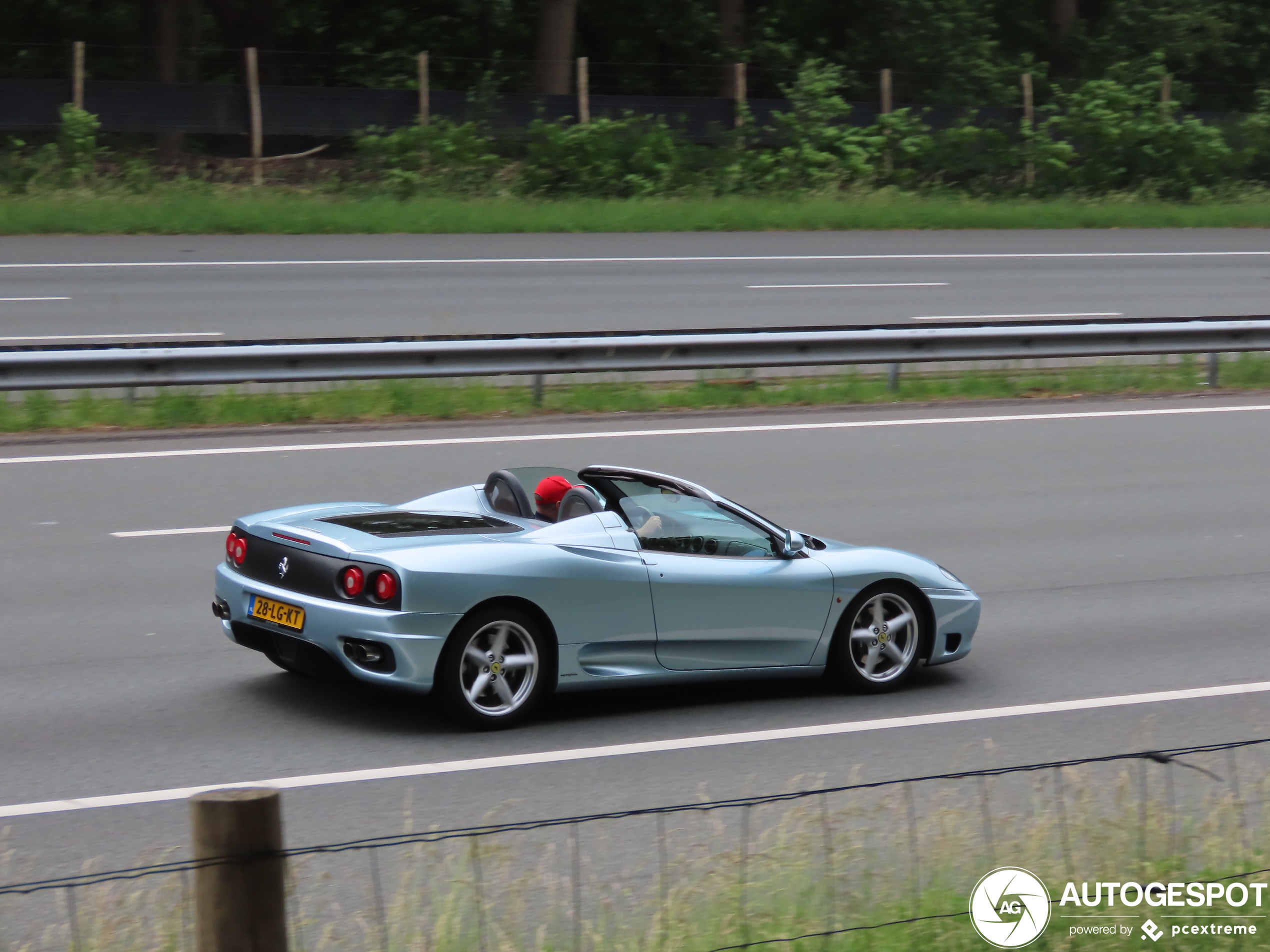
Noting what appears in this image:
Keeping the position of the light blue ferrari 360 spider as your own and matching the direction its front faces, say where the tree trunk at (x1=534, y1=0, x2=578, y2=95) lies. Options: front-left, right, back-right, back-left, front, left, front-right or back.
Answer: front-left

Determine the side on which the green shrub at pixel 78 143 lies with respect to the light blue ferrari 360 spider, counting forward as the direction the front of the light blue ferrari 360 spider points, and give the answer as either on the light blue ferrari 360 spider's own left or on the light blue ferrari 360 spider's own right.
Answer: on the light blue ferrari 360 spider's own left

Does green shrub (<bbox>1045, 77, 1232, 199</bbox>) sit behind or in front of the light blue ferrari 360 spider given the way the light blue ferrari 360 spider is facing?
in front

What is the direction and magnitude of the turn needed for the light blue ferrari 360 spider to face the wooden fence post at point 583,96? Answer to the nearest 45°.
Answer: approximately 45° to its left

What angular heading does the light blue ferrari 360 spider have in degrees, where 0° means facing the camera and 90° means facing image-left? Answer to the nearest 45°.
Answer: approximately 225°

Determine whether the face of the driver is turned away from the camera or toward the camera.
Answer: away from the camera

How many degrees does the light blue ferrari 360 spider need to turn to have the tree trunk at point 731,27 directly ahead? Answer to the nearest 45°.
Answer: approximately 45° to its left

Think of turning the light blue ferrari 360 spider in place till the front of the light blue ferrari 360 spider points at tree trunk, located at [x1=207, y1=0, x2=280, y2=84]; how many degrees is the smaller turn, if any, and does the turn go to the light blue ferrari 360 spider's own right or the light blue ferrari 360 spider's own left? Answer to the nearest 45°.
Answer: approximately 45° to the light blue ferrari 360 spider's own left

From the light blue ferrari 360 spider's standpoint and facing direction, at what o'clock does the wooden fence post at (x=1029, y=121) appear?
The wooden fence post is roughly at 11 o'clock from the light blue ferrari 360 spider.

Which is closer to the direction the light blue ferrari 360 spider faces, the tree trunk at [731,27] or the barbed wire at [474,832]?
the tree trunk

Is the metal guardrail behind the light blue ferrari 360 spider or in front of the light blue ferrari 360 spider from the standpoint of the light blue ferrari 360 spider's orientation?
in front

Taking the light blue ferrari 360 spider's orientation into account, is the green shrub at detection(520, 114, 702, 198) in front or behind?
in front
